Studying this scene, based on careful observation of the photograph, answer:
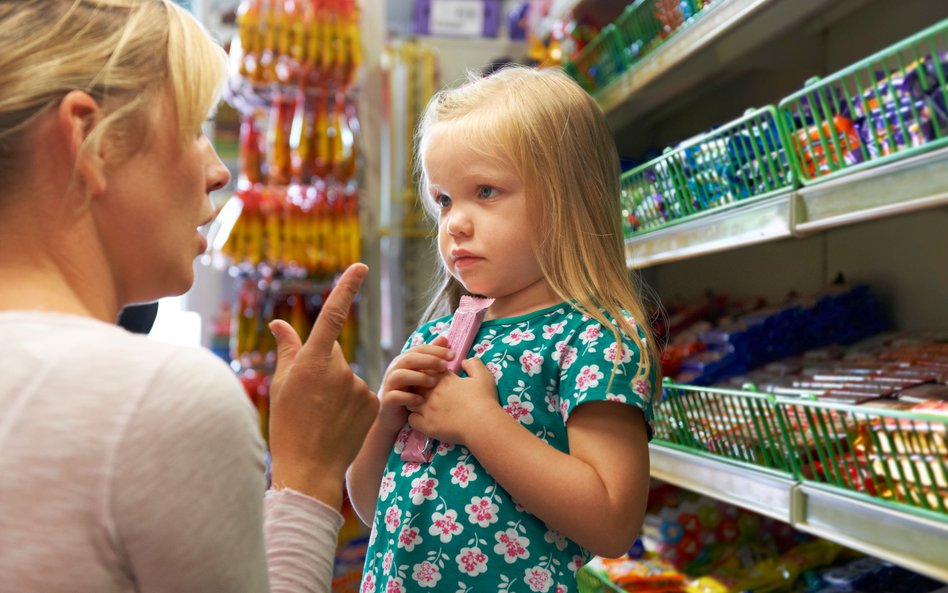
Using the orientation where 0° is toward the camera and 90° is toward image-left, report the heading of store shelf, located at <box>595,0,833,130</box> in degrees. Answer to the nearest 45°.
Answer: approximately 45°

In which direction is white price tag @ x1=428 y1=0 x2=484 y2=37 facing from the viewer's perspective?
toward the camera

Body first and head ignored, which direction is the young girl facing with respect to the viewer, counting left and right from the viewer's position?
facing the viewer and to the left of the viewer

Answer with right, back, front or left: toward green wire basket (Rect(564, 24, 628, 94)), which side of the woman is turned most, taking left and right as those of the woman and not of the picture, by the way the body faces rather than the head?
front

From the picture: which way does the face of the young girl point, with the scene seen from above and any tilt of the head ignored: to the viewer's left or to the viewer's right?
to the viewer's left

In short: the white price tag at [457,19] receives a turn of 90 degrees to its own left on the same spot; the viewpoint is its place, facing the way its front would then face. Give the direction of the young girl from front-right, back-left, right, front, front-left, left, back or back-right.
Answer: right

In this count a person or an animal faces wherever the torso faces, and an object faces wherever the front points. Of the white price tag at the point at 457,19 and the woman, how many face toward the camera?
1

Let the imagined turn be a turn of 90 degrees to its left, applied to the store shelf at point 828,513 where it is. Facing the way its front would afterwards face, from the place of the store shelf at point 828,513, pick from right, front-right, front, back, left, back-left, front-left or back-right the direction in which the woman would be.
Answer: right

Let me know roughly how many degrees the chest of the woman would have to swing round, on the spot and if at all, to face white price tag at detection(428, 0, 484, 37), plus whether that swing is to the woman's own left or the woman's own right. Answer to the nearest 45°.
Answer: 0° — they already face it

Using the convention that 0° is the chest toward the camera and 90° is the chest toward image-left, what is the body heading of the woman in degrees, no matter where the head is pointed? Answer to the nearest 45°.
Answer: approximately 225°
